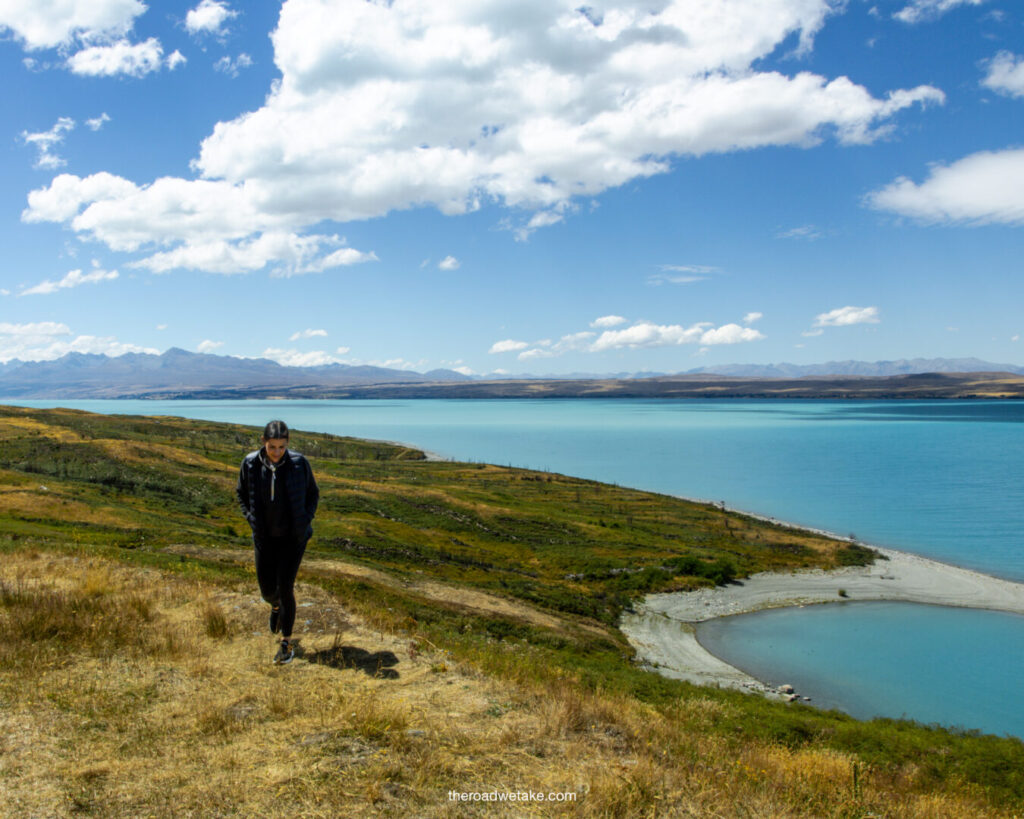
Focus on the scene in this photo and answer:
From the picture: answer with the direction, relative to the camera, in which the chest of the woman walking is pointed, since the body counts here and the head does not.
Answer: toward the camera

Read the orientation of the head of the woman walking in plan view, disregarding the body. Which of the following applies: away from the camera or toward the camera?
toward the camera
